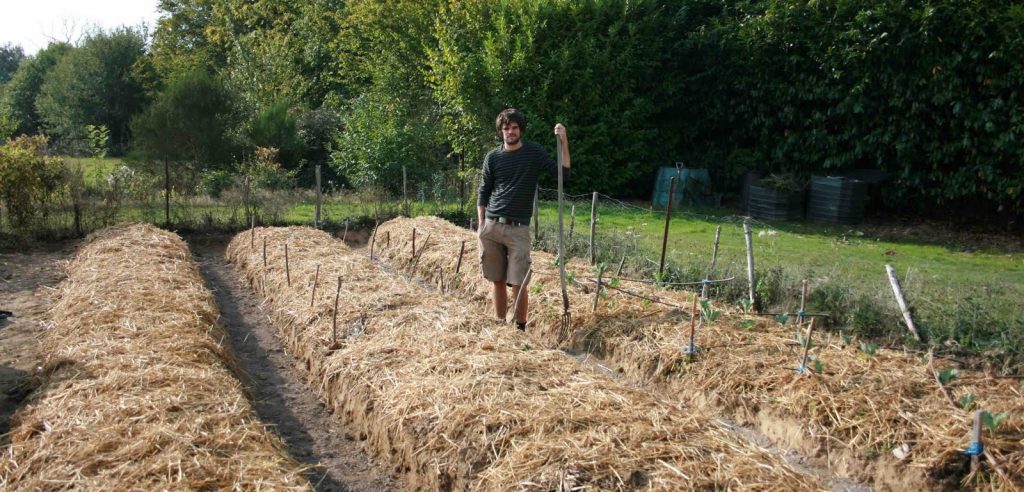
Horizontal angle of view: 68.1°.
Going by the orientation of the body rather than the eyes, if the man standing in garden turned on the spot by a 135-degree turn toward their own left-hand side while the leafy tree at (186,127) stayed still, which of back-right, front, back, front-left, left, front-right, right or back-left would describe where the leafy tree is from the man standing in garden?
left

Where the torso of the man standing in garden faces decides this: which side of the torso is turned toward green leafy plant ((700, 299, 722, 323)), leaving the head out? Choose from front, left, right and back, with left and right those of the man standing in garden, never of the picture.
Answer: left

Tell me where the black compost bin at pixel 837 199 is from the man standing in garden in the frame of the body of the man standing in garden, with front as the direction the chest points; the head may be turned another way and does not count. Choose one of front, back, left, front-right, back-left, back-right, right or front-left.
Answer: back-left

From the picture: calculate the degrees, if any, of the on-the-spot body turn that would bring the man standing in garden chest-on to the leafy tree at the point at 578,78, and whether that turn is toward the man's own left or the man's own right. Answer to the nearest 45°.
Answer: approximately 180°

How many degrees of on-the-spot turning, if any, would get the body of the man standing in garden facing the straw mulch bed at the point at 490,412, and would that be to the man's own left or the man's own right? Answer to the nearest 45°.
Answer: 0° — they already face it

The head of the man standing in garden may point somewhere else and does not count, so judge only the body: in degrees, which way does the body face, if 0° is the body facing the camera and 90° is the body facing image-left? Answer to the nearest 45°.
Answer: approximately 0°

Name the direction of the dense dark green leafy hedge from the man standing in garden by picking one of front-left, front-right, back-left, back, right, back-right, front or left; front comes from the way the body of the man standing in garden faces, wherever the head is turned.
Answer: back-left

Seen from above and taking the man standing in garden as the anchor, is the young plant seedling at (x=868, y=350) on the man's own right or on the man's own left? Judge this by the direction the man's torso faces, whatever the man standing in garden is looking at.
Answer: on the man's own left

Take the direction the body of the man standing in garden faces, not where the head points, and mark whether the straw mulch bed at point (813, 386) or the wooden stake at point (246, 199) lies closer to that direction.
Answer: the straw mulch bed

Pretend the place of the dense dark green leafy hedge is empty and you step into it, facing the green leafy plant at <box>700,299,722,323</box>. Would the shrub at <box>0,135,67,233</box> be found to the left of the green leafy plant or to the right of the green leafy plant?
right

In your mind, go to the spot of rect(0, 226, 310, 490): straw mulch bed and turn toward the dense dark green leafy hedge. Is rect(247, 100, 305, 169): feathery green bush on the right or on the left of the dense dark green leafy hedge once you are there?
left

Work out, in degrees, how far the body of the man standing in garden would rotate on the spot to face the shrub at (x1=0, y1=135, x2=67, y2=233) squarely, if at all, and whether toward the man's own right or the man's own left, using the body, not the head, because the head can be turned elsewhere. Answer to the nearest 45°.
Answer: approximately 135° to the man's own right

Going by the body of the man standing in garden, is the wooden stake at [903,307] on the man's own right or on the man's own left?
on the man's own left

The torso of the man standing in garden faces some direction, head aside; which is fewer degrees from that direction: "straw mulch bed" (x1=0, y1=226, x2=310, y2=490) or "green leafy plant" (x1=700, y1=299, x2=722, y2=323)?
the straw mulch bed
